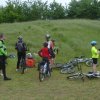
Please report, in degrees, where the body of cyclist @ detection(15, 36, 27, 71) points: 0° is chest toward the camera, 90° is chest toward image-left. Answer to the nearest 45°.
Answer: approximately 180°

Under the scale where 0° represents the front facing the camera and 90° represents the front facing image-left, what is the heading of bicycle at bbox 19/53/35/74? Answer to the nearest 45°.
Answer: approximately 180°
